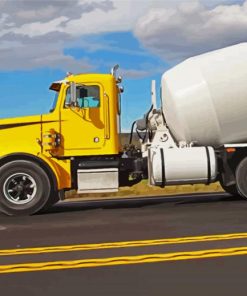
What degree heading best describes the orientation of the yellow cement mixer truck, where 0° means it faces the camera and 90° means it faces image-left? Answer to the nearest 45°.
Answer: approximately 90°
